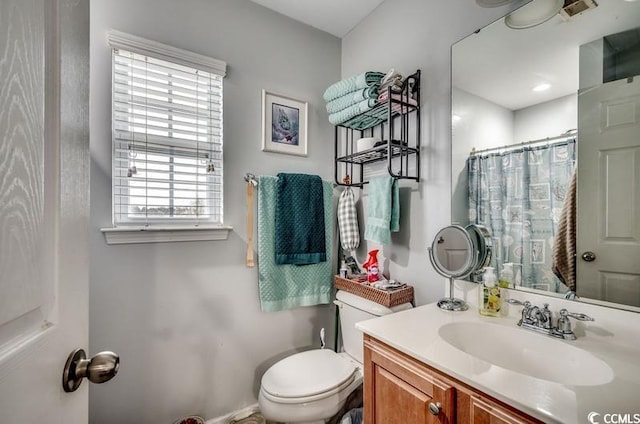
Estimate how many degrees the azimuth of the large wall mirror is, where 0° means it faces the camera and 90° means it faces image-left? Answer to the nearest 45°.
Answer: approximately 45°

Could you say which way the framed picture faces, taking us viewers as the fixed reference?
facing the viewer and to the right of the viewer

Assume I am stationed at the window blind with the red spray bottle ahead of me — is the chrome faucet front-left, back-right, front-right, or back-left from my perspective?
front-right

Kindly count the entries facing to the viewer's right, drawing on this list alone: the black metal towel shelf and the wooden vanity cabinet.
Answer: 0

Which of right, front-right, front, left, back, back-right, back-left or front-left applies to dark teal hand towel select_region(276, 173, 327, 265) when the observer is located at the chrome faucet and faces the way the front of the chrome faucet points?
front-right

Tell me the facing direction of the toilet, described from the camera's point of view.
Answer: facing the viewer and to the left of the viewer

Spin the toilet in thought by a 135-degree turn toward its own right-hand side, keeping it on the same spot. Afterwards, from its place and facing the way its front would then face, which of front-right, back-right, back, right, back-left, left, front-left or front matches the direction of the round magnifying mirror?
right

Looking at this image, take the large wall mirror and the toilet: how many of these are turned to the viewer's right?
0

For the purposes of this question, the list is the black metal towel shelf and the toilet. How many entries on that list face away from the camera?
0
